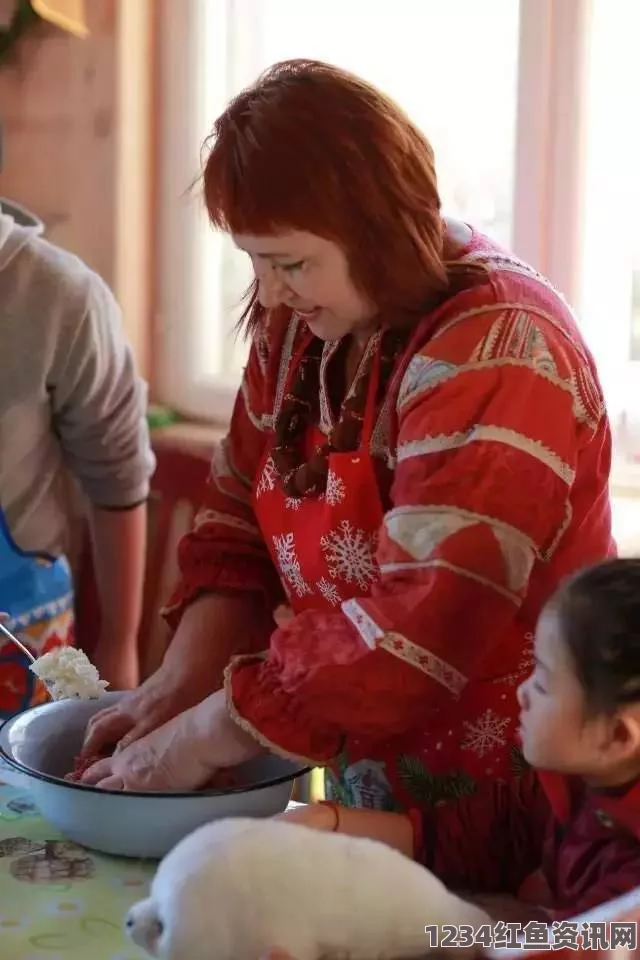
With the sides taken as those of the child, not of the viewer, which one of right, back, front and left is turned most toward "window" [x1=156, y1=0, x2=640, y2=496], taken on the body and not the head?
right

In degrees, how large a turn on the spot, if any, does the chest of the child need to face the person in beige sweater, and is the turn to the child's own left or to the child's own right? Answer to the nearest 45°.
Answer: approximately 45° to the child's own right

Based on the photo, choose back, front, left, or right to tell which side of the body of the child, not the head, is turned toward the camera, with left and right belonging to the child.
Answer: left

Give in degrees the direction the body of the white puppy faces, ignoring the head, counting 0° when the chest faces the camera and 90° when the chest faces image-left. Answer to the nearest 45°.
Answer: approximately 90°

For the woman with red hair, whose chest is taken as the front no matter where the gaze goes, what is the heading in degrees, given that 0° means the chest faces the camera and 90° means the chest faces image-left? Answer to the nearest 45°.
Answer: approximately 45°

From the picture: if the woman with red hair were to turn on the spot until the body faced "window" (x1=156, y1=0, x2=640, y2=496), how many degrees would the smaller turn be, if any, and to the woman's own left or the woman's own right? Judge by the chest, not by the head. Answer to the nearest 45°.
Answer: approximately 135° to the woman's own right

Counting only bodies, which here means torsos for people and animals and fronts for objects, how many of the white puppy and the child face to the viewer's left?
2

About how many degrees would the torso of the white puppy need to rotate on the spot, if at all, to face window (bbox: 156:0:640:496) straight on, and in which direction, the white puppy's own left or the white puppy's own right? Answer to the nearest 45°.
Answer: approximately 90° to the white puppy's own right

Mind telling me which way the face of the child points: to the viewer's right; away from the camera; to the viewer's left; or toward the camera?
to the viewer's left

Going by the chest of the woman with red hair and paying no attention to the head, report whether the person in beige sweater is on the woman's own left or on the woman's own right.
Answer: on the woman's own right

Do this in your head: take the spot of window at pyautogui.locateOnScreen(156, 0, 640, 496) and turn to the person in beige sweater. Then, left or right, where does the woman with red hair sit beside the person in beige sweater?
left
